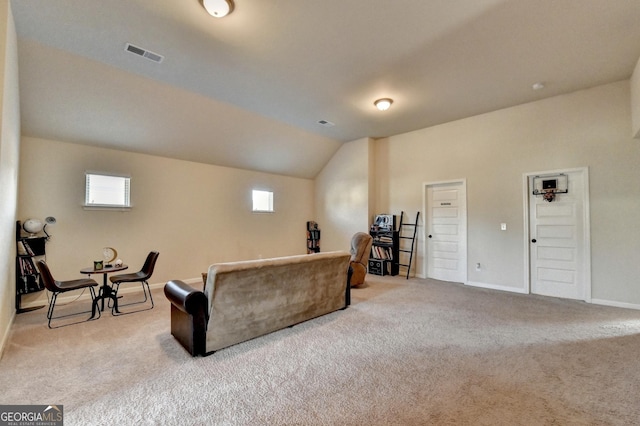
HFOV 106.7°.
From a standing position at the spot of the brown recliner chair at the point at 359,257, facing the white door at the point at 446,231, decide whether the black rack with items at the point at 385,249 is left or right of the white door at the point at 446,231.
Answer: left

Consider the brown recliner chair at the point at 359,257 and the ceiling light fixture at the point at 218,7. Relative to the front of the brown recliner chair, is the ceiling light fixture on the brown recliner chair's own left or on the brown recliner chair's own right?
on the brown recliner chair's own left

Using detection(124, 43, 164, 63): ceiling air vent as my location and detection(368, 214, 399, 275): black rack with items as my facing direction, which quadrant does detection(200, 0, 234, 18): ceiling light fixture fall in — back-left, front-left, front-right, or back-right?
front-right

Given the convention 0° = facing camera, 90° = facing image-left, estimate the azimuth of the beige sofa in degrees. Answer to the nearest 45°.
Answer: approximately 135°

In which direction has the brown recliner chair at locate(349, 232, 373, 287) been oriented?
to the viewer's left

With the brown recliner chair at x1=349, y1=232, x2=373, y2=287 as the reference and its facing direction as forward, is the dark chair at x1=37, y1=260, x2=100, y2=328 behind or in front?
in front

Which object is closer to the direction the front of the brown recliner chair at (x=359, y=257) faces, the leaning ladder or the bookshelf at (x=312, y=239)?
the bookshelf

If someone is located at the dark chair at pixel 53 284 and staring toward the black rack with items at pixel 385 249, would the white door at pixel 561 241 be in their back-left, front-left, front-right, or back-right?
front-right

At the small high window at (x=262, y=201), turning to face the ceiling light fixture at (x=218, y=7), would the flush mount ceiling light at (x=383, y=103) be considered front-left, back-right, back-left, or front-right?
front-left

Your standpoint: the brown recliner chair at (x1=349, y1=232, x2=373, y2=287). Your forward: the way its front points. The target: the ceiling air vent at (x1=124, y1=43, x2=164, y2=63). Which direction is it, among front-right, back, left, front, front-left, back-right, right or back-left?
front-left

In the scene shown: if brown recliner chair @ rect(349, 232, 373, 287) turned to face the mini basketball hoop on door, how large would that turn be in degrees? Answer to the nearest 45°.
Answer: approximately 180°

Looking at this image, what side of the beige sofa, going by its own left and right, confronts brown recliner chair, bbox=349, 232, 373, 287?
right

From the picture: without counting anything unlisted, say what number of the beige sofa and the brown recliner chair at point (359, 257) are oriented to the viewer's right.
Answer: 0

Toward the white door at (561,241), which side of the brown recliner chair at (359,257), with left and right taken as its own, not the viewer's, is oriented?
back
